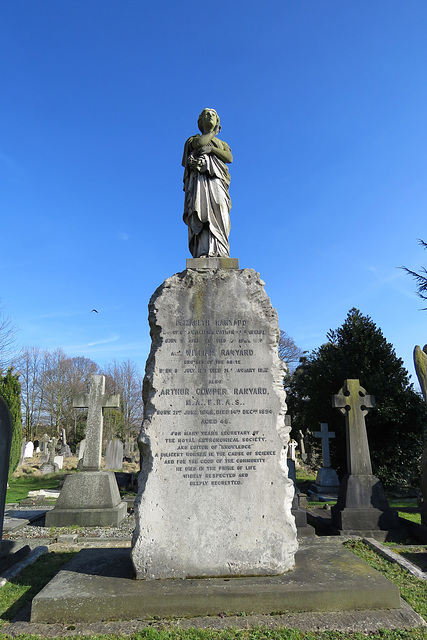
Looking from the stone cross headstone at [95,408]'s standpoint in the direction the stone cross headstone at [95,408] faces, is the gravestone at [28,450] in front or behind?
behind

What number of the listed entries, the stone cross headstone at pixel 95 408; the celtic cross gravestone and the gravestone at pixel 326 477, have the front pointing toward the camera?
3

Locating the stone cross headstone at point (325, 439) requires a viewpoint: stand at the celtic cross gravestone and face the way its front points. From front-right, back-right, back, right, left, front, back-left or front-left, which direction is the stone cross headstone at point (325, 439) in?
back

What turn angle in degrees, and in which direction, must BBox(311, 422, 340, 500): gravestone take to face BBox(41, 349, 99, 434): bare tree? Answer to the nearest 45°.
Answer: approximately 135° to its right

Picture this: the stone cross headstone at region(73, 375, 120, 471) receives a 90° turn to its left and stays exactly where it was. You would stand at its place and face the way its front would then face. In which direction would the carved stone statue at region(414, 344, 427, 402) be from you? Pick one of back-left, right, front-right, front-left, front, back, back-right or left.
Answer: front-right

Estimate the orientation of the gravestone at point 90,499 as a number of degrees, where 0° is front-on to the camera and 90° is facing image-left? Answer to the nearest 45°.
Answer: approximately 0°

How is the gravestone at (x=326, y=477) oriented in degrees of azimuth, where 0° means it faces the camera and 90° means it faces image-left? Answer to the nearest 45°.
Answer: approximately 0°
